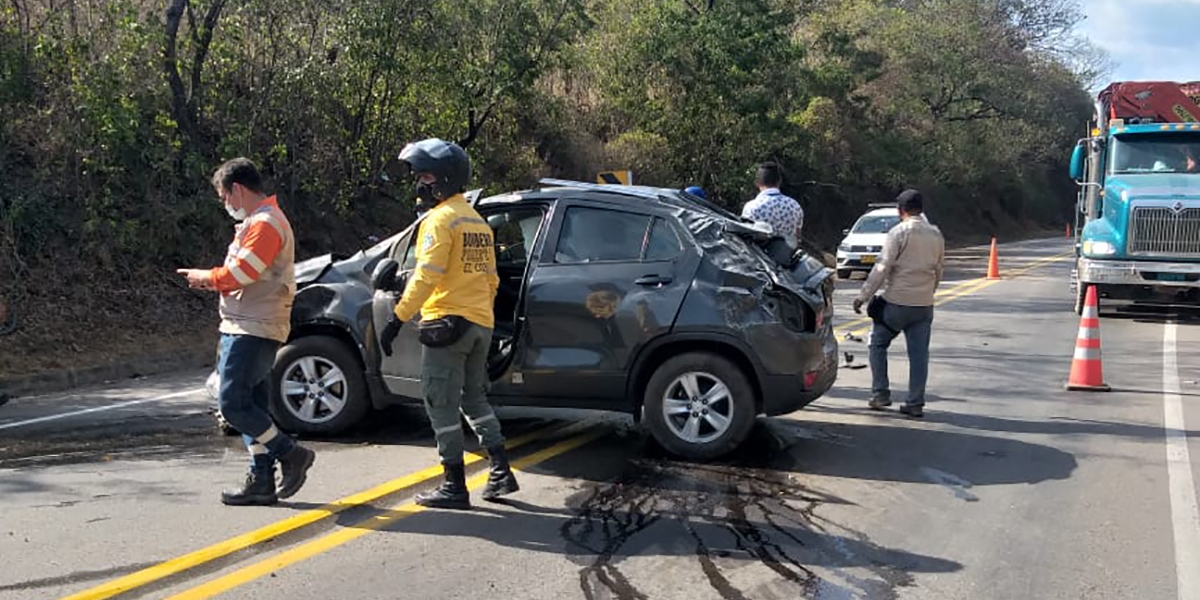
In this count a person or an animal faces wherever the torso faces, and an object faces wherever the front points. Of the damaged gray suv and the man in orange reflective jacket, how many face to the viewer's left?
2

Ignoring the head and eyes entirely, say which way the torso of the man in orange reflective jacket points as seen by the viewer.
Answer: to the viewer's left

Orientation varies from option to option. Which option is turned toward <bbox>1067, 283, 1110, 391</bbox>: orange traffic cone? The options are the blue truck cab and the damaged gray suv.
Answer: the blue truck cab

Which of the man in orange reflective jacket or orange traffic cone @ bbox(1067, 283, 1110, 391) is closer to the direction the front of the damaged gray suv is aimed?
the man in orange reflective jacket

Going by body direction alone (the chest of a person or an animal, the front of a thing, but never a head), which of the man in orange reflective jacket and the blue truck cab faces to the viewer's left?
the man in orange reflective jacket

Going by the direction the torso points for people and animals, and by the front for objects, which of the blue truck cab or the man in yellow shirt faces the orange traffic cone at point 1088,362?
the blue truck cab

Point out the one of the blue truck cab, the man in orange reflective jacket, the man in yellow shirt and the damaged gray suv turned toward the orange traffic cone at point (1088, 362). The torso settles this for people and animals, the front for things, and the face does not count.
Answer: the blue truck cab

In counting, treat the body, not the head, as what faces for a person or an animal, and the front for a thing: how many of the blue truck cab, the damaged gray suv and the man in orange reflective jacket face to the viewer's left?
2

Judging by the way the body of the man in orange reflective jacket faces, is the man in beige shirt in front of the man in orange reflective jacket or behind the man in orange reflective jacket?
behind

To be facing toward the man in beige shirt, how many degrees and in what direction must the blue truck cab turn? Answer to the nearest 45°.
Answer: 0° — it already faces them

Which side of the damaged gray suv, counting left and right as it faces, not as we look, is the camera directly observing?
left

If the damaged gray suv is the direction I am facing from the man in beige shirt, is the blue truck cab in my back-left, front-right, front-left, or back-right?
back-right

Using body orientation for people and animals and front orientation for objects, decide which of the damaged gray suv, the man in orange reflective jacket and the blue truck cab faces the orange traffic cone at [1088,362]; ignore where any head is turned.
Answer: the blue truck cab
